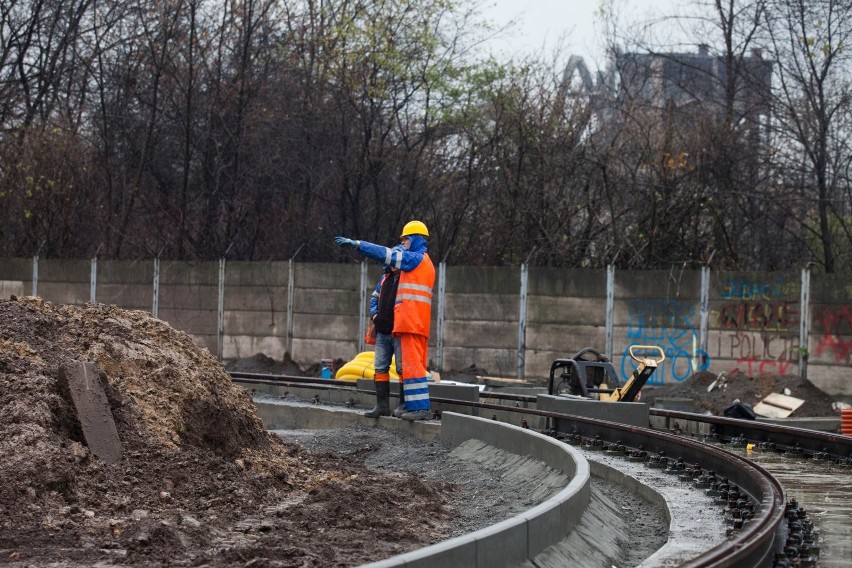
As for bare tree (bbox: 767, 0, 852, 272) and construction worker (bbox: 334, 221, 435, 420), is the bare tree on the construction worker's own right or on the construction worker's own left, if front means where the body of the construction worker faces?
on the construction worker's own right

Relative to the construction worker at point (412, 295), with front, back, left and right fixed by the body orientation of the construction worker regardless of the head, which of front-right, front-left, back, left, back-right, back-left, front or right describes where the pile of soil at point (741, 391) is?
back-right

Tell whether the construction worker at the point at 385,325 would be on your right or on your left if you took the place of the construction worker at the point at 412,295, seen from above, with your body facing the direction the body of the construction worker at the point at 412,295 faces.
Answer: on your right

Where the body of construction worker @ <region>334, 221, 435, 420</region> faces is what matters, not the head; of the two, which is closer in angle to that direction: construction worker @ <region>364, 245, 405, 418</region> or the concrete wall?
the construction worker

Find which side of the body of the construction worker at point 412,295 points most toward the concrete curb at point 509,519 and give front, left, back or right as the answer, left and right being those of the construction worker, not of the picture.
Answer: left

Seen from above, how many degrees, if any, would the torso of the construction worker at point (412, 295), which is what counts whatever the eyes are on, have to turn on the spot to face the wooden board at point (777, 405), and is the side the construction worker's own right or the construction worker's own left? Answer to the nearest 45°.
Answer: approximately 135° to the construction worker's own right

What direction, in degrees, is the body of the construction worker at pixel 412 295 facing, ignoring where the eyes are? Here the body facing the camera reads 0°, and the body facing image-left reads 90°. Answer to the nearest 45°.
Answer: approximately 90°

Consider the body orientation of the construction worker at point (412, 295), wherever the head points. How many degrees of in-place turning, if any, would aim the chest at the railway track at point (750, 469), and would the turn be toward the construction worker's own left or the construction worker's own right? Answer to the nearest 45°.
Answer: approximately 135° to the construction worker's own left
